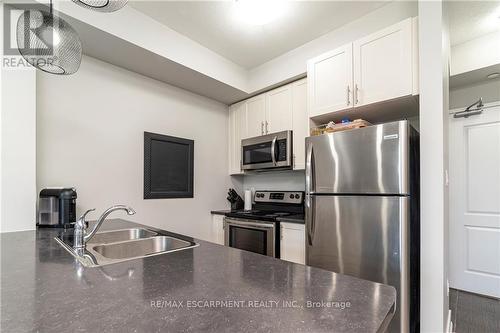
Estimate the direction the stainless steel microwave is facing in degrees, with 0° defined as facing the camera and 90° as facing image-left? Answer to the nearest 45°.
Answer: approximately 45°

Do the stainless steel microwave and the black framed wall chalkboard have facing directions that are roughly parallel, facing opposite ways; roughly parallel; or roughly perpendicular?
roughly perpendicular

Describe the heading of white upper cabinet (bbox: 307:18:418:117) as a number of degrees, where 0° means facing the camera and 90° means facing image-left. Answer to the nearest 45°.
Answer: approximately 45°

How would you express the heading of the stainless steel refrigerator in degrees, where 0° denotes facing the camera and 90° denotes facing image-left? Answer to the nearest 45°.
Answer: approximately 45°

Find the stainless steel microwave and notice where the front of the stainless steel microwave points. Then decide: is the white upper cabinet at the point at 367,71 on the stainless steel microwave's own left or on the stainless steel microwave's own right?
on the stainless steel microwave's own left

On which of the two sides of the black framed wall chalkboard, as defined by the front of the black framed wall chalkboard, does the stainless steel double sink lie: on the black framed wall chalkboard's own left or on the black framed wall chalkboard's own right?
on the black framed wall chalkboard's own right
